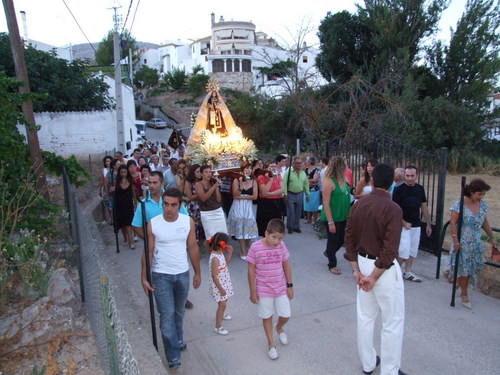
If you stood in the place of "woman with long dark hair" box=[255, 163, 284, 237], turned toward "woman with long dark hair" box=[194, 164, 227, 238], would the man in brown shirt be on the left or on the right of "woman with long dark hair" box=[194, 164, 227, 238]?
left

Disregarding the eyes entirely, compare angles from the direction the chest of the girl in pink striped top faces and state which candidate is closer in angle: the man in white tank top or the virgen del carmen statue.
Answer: the man in white tank top

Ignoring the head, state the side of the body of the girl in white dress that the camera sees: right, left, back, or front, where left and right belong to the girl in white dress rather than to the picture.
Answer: right

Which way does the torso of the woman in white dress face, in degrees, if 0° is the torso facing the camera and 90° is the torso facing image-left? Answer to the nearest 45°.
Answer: approximately 0°

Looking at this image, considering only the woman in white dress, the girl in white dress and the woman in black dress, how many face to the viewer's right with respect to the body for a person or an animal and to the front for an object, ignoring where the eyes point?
1

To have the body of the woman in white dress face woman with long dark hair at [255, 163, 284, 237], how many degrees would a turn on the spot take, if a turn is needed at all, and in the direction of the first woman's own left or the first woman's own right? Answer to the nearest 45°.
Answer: approximately 135° to the first woman's own left

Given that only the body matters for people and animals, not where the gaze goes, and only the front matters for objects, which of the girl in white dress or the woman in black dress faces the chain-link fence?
the woman in black dress

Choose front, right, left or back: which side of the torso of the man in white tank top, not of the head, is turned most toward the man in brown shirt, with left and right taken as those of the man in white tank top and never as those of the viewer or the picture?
left

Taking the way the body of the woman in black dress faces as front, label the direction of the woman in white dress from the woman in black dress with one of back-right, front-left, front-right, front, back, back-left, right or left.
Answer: front-left

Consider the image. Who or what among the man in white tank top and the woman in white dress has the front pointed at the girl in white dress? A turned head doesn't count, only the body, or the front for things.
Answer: the woman in white dress

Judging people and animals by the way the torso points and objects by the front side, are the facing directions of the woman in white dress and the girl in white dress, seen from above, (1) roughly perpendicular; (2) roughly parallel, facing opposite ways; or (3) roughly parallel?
roughly perpendicular

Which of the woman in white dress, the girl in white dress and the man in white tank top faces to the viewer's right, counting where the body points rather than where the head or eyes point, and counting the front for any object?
the girl in white dress
